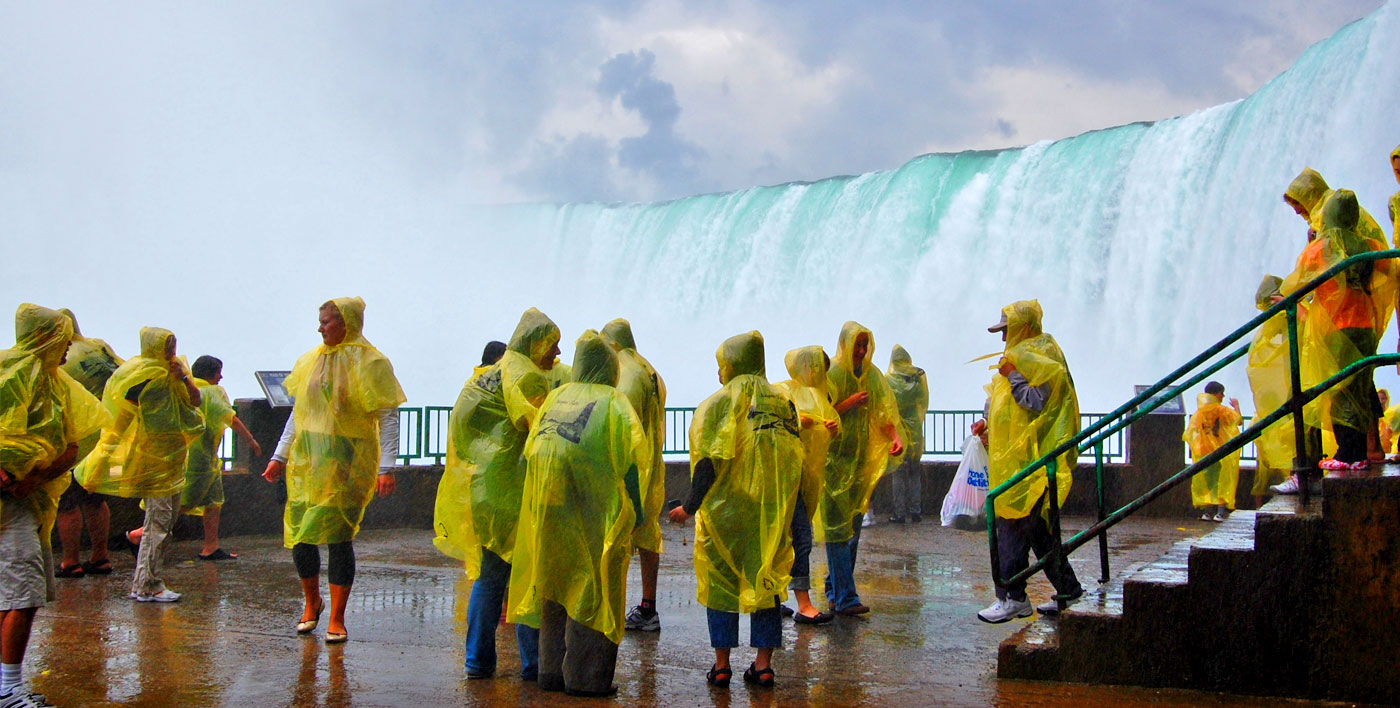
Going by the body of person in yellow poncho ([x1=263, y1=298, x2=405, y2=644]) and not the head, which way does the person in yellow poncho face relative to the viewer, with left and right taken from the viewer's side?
facing the viewer and to the left of the viewer

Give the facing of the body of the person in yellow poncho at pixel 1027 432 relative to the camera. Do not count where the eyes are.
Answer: to the viewer's left

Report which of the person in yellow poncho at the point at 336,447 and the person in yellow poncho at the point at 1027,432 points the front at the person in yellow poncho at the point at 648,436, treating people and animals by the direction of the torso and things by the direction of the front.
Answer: the person in yellow poncho at the point at 1027,432

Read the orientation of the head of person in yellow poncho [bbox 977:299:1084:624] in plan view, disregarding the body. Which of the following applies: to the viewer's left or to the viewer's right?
to the viewer's left

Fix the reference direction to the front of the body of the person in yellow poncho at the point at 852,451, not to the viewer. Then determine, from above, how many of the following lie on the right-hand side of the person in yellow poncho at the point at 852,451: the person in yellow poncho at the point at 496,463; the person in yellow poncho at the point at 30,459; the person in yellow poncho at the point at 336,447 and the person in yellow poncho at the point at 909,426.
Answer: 3

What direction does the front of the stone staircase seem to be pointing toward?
to the viewer's left

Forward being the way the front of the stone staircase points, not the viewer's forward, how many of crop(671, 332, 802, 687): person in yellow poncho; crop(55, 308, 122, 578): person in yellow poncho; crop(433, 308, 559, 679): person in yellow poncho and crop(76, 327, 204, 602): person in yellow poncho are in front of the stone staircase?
4

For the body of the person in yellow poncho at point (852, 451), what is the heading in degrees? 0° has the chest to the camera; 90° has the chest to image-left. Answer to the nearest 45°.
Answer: approximately 315°

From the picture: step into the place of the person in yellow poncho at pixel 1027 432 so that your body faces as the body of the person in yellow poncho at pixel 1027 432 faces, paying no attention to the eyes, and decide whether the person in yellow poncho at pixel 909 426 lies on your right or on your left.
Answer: on your right

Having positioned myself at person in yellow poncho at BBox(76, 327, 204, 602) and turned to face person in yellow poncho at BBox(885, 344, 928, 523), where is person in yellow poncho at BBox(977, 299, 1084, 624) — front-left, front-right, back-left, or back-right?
front-right

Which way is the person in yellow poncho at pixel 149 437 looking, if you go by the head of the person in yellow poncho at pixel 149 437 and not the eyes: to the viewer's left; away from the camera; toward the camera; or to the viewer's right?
to the viewer's right

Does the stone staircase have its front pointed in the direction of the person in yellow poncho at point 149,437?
yes

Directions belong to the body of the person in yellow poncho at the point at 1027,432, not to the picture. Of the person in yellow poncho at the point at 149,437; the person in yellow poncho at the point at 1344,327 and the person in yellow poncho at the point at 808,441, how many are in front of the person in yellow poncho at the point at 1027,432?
2

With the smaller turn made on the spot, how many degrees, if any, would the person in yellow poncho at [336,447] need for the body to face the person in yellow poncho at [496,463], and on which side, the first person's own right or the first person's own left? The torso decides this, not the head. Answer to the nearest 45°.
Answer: approximately 90° to the first person's own left
